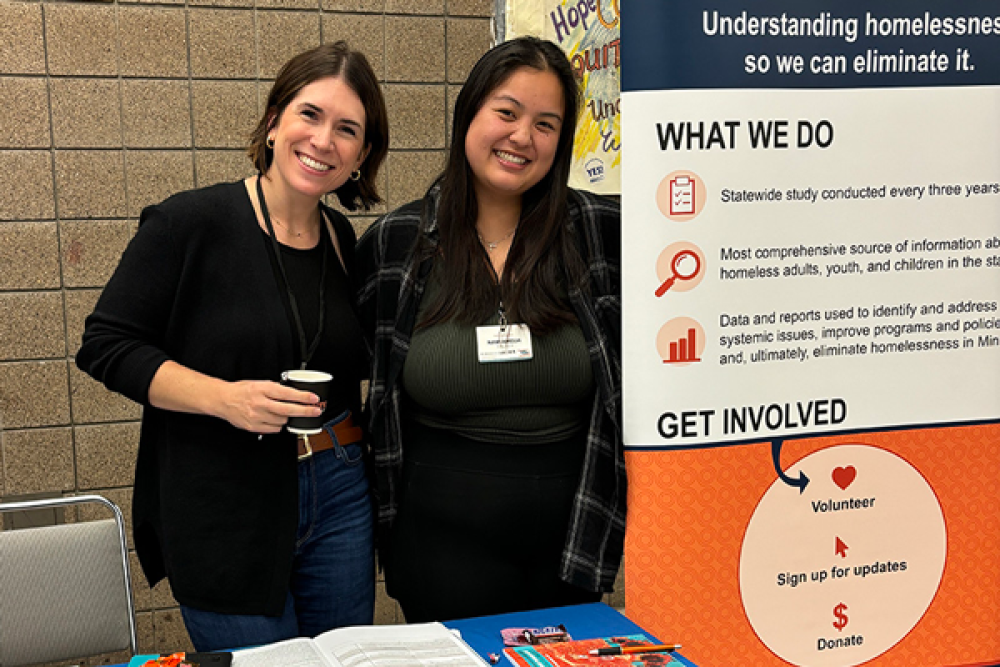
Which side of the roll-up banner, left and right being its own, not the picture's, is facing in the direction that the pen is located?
front

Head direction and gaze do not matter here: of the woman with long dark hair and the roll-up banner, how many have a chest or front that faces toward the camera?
2

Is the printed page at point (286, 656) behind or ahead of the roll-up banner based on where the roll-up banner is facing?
ahead

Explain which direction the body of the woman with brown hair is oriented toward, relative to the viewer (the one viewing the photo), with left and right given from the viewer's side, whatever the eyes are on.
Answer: facing the viewer and to the right of the viewer

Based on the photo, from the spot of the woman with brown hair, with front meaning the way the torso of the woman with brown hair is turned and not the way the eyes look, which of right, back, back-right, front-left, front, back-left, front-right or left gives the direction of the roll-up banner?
front-left

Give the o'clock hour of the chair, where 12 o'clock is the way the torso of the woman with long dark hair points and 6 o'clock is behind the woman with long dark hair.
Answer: The chair is roughly at 3 o'clock from the woman with long dark hair.

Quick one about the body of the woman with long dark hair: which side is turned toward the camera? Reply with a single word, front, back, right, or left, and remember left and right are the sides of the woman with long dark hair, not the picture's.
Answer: front
